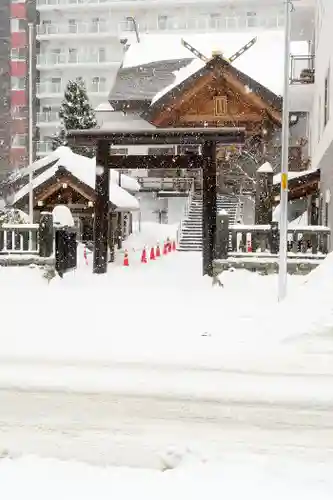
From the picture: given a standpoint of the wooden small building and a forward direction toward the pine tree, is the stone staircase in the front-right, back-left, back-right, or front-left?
front-right

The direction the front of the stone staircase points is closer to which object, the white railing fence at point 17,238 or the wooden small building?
the white railing fence

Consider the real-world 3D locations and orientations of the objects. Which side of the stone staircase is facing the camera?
front

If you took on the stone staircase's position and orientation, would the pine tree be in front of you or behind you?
behind

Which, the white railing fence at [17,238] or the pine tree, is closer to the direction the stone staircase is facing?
the white railing fence

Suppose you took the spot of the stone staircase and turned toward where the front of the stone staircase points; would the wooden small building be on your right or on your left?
on your right

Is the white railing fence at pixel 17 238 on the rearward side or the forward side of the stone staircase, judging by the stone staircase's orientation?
on the forward side

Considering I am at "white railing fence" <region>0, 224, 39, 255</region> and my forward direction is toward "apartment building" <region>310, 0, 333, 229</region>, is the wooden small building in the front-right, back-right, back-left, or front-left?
front-left
